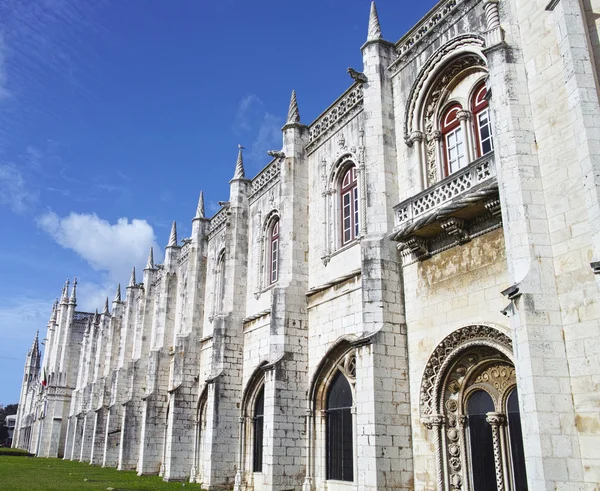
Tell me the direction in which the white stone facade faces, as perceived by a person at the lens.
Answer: facing the viewer and to the left of the viewer
